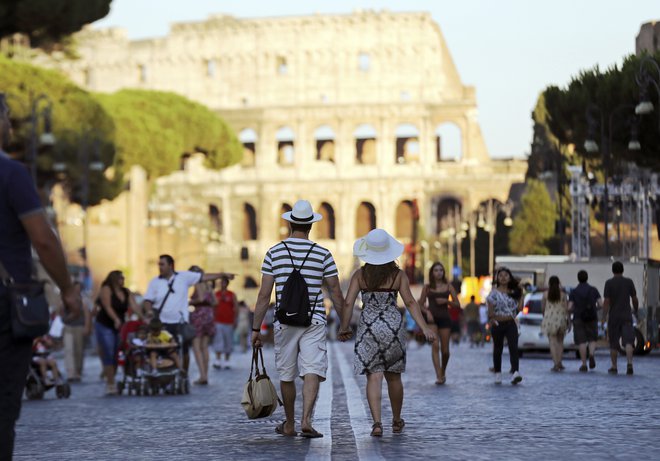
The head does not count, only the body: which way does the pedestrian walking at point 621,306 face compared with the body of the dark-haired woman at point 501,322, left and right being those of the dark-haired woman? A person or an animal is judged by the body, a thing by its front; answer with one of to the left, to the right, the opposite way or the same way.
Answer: the opposite way

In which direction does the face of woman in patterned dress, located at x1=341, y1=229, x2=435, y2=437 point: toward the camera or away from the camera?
away from the camera

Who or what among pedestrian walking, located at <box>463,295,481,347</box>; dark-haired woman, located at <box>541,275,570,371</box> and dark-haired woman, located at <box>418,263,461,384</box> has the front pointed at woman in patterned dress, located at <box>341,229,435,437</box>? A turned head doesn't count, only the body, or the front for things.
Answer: dark-haired woman, located at <box>418,263,461,384</box>

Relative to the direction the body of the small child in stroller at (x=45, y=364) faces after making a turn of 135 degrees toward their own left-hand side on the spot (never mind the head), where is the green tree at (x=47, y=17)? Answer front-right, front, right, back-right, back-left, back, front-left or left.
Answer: front

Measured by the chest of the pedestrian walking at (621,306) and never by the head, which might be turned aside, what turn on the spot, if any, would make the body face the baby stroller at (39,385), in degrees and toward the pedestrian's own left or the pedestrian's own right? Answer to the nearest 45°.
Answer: approximately 135° to the pedestrian's own left

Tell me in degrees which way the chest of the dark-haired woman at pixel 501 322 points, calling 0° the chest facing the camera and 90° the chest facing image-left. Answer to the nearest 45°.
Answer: approximately 0°

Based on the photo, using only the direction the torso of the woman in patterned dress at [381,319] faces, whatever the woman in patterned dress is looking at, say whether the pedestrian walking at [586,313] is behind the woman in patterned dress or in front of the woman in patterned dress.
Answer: in front

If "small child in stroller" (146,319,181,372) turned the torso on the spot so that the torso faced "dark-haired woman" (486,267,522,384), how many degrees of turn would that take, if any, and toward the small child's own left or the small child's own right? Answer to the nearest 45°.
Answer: approximately 90° to the small child's own left

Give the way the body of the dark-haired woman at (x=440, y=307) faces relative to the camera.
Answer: toward the camera

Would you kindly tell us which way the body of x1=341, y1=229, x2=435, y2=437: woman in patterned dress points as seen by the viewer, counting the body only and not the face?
away from the camera

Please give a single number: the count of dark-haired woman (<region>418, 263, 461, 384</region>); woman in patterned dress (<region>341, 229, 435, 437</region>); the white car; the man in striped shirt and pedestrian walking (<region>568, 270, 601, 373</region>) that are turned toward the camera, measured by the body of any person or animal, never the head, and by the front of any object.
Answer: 1

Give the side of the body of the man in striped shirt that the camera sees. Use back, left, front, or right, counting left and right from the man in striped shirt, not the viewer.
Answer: back

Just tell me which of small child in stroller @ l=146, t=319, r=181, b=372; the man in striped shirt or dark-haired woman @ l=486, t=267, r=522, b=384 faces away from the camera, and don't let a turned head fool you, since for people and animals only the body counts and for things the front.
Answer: the man in striped shirt
